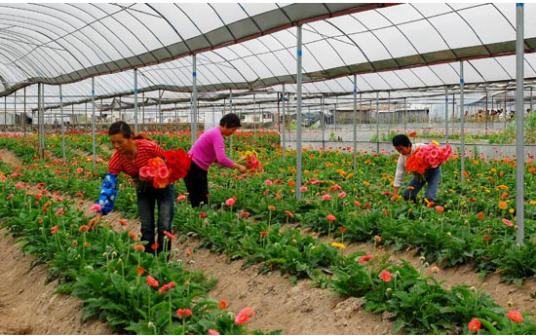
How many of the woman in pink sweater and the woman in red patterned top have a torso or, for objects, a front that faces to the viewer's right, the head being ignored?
1

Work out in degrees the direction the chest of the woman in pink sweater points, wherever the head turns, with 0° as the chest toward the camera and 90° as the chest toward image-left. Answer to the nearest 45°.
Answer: approximately 270°

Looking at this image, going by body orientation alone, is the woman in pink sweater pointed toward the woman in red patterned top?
no

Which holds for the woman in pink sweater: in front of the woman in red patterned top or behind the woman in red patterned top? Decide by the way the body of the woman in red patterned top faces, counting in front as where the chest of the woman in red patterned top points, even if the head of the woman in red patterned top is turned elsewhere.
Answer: behind

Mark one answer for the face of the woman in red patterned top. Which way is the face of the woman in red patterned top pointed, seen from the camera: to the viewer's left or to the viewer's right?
to the viewer's left

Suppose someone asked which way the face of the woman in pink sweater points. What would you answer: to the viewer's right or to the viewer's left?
to the viewer's right

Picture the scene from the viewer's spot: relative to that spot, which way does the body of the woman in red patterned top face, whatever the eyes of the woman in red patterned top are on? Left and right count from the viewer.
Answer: facing the viewer and to the left of the viewer

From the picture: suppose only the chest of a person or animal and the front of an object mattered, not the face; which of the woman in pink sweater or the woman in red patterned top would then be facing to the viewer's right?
the woman in pink sweater
